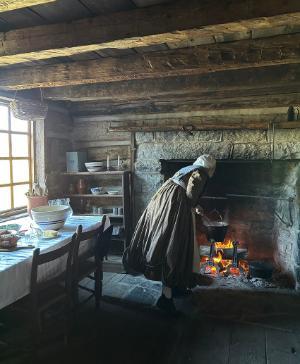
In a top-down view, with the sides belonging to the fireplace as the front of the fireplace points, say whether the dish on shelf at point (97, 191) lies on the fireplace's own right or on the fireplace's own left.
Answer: on the fireplace's own right

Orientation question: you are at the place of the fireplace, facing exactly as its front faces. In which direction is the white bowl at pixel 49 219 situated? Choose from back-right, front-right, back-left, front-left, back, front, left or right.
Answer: front-right

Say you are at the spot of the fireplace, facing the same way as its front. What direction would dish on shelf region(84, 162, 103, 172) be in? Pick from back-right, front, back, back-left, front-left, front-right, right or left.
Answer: right

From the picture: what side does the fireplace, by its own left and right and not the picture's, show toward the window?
right

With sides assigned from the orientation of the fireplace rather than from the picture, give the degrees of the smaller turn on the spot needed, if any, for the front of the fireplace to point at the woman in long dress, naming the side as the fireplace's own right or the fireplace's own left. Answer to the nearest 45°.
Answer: approximately 45° to the fireplace's own right

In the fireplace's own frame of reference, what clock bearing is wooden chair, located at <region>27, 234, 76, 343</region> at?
The wooden chair is roughly at 1 o'clock from the fireplace.

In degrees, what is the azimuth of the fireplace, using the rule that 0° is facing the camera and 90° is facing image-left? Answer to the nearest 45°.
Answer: approximately 0°
